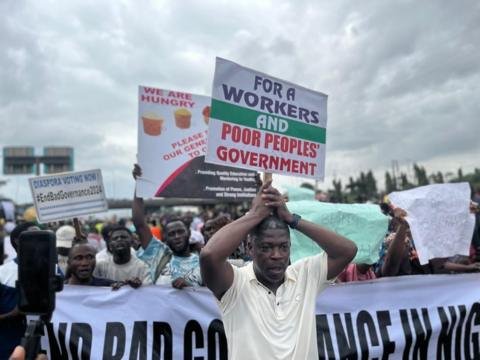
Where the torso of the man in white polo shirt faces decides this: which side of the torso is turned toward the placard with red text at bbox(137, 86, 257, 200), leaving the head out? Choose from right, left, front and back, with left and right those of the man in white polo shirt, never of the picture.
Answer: back

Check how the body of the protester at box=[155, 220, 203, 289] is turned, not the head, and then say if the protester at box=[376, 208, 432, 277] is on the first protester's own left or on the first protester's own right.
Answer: on the first protester's own left

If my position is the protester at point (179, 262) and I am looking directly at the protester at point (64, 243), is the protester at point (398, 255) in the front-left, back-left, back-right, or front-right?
back-right

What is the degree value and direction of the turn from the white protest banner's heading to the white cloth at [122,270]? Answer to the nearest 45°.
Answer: approximately 135° to its right

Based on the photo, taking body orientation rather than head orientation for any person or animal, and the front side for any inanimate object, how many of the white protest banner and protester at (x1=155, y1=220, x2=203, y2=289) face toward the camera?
2

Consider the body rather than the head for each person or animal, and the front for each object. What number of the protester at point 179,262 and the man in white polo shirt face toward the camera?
2

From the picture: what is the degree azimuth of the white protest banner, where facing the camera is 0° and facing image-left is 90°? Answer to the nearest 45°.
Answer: approximately 0°
